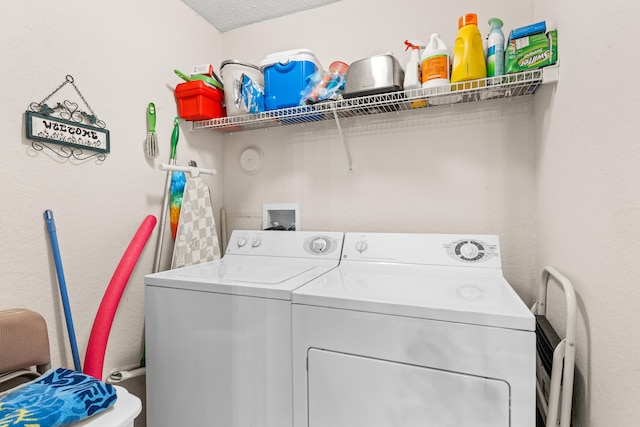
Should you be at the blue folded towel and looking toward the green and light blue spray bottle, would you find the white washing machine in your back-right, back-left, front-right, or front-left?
front-left

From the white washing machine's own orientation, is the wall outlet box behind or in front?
behind

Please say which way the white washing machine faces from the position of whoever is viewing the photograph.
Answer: facing the viewer and to the left of the viewer

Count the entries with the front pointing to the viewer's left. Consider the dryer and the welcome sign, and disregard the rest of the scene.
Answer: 0

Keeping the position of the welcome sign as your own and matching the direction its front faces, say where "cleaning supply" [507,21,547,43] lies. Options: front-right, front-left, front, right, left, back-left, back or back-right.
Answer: front

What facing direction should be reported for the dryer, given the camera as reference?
facing the viewer

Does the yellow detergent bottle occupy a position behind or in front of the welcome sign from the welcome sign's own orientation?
in front

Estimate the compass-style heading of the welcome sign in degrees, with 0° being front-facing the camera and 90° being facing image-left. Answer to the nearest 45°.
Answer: approximately 315°

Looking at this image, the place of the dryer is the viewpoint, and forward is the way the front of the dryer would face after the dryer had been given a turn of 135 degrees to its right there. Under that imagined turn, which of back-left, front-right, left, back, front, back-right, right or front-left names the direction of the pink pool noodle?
front-left

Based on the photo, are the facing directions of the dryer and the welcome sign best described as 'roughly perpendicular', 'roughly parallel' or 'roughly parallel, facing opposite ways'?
roughly perpendicular

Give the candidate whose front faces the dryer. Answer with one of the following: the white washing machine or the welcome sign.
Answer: the welcome sign

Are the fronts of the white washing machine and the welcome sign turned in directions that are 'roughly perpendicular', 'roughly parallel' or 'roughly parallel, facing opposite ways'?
roughly perpendicular
